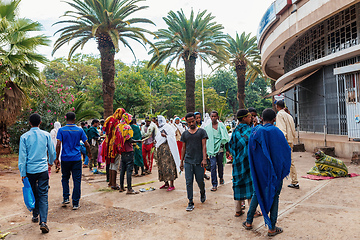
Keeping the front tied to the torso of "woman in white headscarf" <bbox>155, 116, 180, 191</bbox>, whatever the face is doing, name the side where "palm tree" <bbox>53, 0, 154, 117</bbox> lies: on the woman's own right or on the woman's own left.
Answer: on the woman's own right

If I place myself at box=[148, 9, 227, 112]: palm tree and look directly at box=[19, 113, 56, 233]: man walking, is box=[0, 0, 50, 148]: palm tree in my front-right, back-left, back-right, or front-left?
front-right

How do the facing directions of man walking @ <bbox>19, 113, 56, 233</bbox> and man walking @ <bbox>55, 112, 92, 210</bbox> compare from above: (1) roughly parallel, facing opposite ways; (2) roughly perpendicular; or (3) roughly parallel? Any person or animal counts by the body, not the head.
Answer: roughly parallel

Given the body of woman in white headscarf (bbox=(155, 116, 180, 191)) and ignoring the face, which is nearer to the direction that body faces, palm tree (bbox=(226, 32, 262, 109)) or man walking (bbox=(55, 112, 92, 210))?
the man walking

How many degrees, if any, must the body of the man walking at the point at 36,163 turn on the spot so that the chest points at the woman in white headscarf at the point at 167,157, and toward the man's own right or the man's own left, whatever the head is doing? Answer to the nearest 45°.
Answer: approximately 90° to the man's own right

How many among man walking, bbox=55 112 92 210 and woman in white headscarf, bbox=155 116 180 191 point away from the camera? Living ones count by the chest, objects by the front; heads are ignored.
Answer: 1

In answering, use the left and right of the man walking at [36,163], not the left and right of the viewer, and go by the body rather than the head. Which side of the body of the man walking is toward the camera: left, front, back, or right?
back

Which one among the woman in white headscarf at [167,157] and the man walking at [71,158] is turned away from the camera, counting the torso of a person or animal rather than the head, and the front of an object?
the man walking

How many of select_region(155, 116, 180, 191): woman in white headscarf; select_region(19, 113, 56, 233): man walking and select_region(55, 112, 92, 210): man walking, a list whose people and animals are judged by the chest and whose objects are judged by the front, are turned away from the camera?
2

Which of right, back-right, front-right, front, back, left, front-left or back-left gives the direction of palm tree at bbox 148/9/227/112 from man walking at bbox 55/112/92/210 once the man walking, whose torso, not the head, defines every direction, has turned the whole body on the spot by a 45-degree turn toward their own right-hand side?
front

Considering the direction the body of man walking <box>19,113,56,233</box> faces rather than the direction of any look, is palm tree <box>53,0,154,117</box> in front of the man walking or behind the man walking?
in front

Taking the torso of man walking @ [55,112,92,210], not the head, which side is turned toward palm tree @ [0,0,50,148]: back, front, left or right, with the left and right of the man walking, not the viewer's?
front

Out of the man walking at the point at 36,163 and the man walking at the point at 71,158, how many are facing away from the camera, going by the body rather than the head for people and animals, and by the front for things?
2

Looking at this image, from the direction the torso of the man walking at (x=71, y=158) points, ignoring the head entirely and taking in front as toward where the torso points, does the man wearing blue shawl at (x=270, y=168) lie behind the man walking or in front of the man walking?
behind

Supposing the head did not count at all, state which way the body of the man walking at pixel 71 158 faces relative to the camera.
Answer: away from the camera

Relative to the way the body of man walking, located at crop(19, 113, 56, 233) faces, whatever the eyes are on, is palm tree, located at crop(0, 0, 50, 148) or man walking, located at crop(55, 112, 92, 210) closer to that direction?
the palm tree

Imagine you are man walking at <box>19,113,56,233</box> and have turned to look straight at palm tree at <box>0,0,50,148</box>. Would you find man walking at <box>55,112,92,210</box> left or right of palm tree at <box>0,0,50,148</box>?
right
